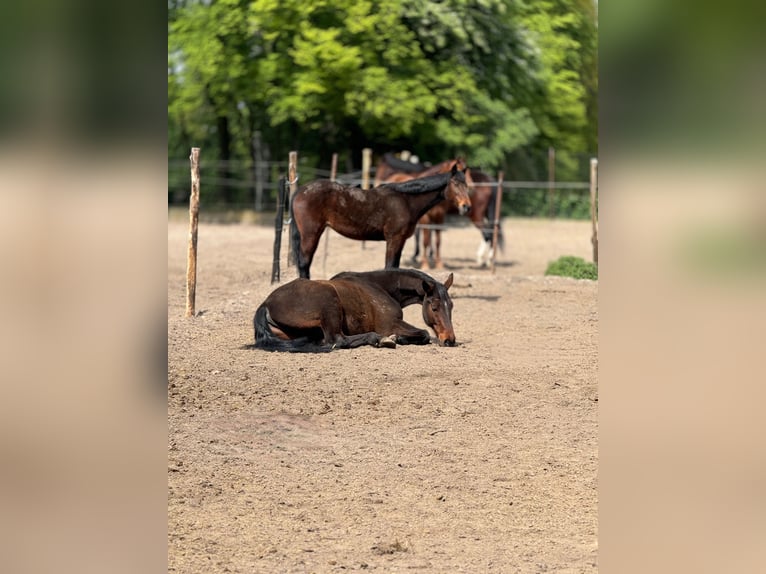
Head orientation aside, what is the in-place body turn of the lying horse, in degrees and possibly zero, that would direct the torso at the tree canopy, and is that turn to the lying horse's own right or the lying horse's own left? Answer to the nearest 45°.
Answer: approximately 90° to the lying horse's own left

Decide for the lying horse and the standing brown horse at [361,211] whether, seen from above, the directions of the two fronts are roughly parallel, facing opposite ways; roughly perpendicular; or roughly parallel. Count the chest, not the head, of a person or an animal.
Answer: roughly parallel

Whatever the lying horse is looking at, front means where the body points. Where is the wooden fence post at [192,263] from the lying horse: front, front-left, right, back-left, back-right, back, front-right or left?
back-left

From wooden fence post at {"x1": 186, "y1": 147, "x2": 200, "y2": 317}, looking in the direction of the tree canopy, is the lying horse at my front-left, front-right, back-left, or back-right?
back-right

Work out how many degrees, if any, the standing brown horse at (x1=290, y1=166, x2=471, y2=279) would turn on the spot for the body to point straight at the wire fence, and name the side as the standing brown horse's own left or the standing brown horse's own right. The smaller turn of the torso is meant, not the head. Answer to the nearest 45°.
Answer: approximately 90° to the standing brown horse's own left

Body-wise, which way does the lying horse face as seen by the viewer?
to the viewer's right

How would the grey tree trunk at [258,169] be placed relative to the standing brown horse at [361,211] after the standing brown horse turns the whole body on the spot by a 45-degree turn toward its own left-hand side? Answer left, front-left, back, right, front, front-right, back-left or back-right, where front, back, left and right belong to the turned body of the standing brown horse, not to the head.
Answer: front-left

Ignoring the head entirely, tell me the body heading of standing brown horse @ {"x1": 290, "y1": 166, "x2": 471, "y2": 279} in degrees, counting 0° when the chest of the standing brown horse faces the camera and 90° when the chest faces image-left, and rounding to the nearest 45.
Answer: approximately 270°

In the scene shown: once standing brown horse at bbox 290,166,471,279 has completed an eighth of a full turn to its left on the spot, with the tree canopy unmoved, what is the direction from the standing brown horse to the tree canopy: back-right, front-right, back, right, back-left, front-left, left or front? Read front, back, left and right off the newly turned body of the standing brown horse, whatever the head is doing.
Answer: front-left

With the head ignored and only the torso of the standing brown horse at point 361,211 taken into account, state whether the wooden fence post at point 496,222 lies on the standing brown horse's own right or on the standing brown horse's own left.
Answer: on the standing brown horse's own left

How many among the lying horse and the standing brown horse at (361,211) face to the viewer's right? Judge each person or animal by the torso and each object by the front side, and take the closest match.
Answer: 2
